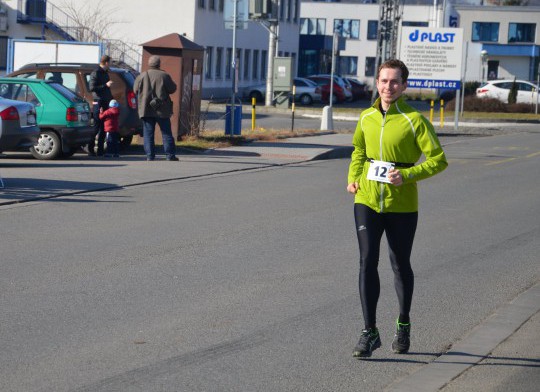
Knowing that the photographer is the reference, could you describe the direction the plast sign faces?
facing the viewer

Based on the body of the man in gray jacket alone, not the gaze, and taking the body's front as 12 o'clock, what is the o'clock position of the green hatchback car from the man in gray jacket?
The green hatchback car is roughly at 9 o'clock from the man in gray jacket.

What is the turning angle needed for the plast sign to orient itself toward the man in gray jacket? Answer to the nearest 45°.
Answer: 0° — it already faces them

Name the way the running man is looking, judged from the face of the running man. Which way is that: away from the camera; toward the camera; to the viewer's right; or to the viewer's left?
toward the camera

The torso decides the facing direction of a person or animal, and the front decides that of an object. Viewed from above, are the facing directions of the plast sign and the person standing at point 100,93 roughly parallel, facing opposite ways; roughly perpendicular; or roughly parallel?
roughly perpendicular

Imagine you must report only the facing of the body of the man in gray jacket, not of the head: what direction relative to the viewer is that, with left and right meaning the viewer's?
facing away from the viewer

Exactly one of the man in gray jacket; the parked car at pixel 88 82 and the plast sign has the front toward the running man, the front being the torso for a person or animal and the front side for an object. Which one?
the plast sign

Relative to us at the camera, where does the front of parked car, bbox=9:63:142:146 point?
facing to the left of the viewer

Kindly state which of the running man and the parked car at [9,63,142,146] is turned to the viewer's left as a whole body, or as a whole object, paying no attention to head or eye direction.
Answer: the parked car

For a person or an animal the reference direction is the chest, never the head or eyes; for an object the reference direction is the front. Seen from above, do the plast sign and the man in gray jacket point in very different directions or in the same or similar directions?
very different directions

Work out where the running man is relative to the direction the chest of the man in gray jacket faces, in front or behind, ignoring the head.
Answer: behind
